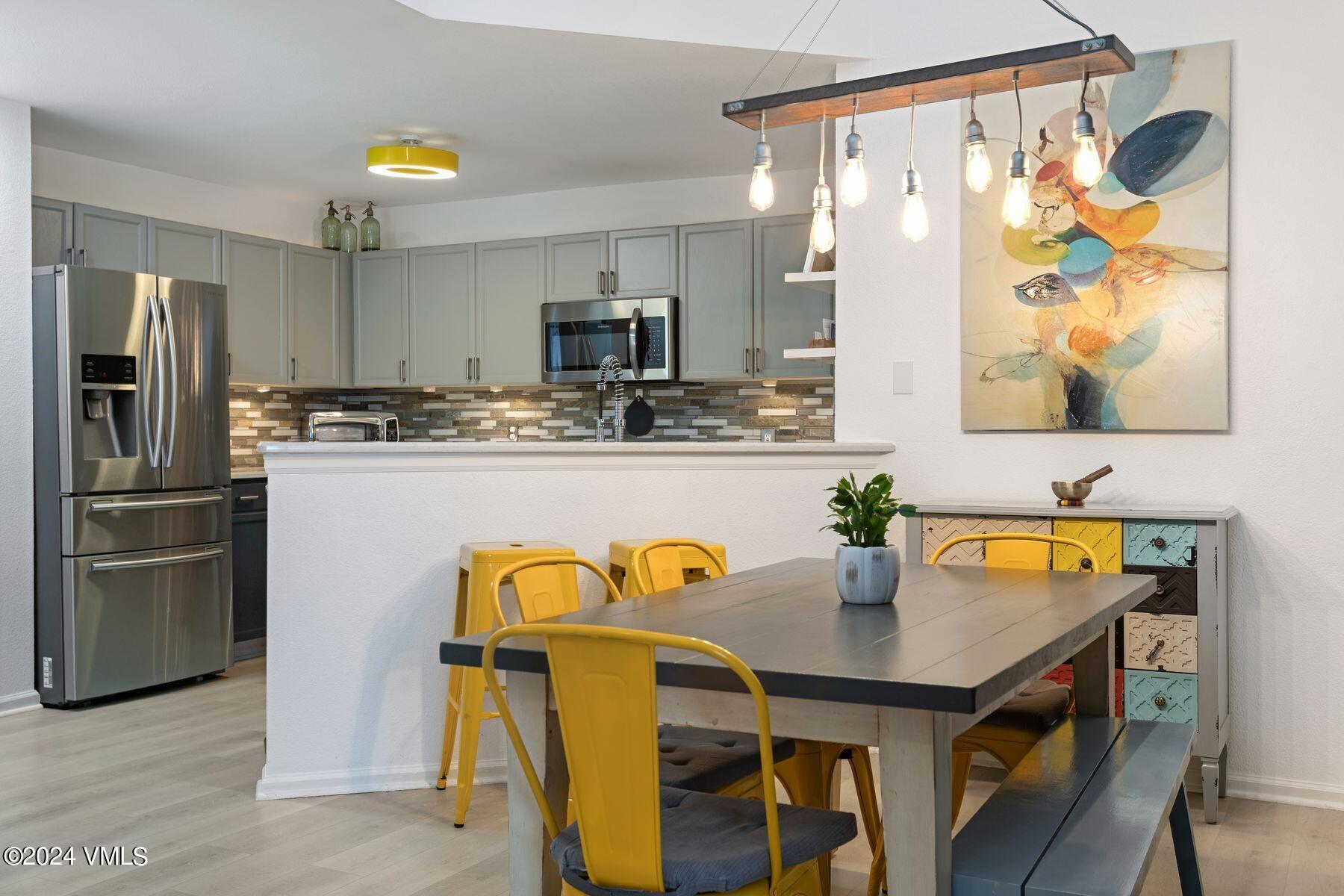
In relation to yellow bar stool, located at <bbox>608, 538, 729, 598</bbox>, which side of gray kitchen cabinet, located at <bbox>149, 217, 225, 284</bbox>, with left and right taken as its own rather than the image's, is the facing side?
front

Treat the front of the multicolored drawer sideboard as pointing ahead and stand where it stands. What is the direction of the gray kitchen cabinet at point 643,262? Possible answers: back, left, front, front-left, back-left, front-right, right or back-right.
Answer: back-right

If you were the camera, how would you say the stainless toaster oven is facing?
facing the viewer

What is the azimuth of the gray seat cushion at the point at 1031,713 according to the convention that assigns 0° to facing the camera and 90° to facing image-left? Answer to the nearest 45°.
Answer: approximately 45°

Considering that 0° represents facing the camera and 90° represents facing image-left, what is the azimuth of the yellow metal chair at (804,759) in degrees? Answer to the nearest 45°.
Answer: approximately 315°

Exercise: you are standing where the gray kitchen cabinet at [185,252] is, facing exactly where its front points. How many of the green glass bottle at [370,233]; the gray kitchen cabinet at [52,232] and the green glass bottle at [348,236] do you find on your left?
2

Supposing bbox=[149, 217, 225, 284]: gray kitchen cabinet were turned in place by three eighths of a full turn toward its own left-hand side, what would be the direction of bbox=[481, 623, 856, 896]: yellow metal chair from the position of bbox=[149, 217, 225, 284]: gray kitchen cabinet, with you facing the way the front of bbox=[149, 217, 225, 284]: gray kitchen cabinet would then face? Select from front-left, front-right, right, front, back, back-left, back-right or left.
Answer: back

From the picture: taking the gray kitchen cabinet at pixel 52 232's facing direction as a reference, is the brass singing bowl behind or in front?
in front

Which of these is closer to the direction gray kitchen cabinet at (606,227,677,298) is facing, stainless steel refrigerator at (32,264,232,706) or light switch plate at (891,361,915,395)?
the light switch plate

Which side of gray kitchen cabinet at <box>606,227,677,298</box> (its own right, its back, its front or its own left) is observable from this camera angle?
front
